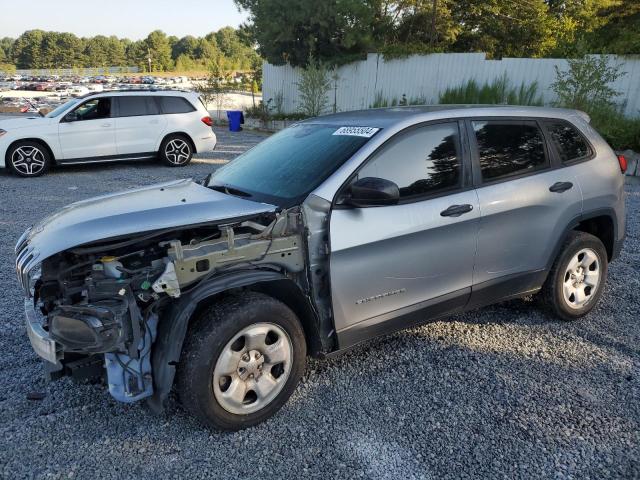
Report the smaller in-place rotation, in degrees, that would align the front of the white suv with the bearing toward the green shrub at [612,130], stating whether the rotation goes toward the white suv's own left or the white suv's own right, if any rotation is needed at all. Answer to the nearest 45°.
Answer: approximately 135° to the white suv's own left

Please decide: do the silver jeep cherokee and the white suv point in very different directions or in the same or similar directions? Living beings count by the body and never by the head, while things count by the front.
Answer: same or similar directions

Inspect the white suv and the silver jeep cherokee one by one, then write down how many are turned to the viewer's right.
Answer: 0

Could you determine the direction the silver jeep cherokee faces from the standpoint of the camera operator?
facing the viewer and to the left of the viewer

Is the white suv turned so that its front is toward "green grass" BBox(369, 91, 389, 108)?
no

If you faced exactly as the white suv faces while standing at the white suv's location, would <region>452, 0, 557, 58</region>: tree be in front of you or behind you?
behind

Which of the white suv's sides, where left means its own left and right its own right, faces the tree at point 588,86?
back

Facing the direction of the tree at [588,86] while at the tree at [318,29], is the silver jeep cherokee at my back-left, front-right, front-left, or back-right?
front-right

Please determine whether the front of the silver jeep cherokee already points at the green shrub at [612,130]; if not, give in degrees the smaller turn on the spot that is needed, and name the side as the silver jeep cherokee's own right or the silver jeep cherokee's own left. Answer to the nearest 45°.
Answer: approximately 180°

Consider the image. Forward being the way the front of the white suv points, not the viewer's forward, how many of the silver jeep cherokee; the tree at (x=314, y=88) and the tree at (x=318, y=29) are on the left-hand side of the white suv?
1

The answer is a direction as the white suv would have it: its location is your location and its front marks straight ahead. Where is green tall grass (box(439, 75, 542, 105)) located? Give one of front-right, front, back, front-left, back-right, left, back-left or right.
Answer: back

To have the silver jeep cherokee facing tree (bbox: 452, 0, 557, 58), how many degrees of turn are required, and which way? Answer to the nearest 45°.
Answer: approximately 135° to its right

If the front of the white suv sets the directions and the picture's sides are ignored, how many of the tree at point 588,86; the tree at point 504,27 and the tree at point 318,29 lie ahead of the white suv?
0

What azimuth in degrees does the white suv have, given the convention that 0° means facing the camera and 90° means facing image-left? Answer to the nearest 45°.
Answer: approximately 90°

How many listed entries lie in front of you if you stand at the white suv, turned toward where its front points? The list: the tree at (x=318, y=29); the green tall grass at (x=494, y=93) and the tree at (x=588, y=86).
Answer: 0

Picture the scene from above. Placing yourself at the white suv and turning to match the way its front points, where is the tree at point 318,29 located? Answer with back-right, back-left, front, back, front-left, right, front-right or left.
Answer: back-right

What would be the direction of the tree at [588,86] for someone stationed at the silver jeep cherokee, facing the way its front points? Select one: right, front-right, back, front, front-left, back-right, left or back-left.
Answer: back

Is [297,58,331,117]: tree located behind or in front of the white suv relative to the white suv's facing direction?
behind
